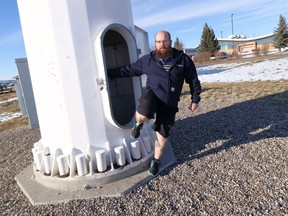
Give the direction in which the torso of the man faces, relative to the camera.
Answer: toward the camera

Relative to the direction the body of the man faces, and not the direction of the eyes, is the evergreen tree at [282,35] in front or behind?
behind

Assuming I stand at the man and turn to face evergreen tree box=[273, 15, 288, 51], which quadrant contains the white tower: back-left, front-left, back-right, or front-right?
back-left

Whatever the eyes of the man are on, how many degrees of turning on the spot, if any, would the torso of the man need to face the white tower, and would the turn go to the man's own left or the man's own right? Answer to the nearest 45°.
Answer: approximately 90° to the man's own right

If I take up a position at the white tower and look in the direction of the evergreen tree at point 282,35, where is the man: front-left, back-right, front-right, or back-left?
front-right

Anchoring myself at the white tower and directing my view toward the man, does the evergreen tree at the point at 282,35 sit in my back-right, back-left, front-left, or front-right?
front-left
